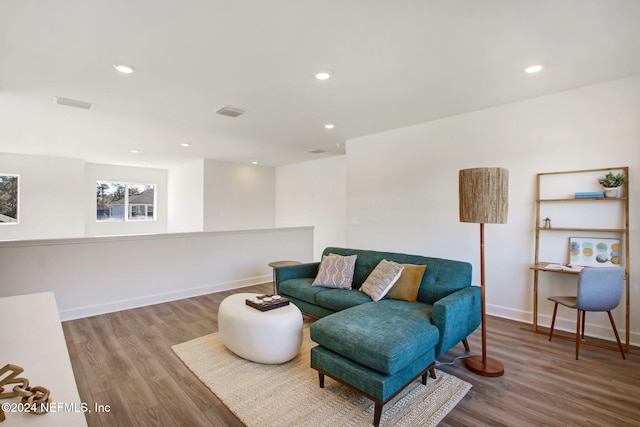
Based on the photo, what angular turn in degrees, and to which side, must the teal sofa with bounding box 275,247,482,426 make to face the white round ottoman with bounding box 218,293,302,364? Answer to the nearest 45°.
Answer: approximately 45° to its right

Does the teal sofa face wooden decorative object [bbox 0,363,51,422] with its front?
yes

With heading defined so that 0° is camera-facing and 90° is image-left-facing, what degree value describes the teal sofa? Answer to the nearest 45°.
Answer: approximately 45°

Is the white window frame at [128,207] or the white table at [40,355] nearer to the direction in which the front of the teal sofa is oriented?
the white table

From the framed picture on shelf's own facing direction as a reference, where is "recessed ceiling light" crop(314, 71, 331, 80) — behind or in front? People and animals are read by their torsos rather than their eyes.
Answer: in front

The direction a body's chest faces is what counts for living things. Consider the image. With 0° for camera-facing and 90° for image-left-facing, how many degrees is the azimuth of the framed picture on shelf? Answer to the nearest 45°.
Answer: approximately 0°

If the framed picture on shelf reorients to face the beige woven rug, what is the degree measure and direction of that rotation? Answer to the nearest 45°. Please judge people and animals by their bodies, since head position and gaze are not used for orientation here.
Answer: approximately 45° to its right

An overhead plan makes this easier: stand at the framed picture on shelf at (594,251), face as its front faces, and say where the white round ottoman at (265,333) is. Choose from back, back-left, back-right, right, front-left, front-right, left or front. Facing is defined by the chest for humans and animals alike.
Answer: front-right

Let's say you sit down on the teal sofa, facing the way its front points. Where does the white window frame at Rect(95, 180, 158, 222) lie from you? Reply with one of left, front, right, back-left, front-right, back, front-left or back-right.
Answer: right

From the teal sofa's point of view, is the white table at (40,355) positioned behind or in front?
in front

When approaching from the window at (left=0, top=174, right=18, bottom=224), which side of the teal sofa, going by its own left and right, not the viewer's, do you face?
right

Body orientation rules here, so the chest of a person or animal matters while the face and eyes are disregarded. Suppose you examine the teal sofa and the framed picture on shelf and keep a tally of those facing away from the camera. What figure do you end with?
0
